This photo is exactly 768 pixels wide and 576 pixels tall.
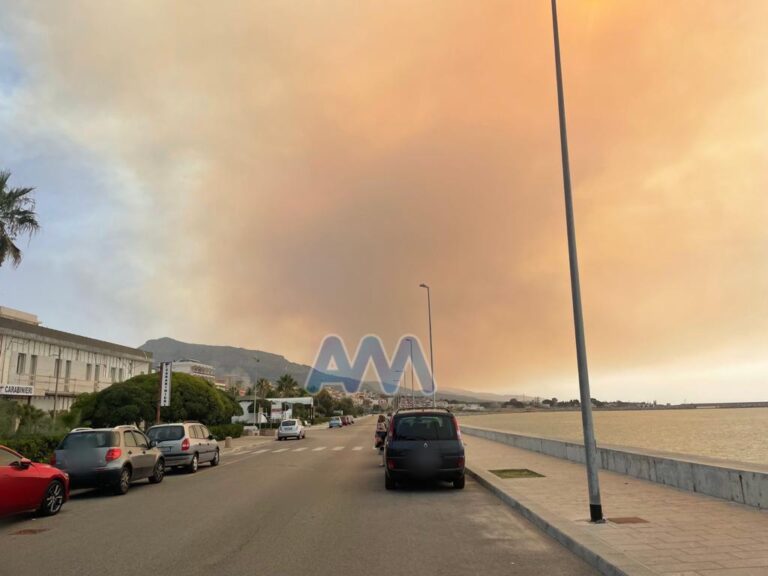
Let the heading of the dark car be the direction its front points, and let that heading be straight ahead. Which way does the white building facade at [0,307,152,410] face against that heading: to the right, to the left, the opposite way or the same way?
to the right

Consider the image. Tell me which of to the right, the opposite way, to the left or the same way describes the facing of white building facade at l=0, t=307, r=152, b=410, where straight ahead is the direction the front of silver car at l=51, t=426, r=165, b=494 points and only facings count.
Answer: to the right

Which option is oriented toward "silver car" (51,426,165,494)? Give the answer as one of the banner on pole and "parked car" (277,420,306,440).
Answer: the banner on pole

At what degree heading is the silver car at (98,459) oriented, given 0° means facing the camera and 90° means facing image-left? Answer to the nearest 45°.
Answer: approximately 225°

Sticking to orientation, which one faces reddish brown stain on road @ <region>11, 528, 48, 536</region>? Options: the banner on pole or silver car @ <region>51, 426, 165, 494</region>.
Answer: the banner on pole

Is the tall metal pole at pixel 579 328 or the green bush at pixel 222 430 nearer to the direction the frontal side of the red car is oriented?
the green bush

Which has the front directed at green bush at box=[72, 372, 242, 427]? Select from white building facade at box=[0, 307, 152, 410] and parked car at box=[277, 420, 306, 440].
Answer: the white building facade

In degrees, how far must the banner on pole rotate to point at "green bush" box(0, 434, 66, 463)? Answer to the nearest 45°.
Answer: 0° — it already faces it

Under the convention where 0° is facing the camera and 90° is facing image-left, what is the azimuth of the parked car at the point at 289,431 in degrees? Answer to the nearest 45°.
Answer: approximately 225°

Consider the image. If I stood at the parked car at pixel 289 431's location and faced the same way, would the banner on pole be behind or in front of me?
behind

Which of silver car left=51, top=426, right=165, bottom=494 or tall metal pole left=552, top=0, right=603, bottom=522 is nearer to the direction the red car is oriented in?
the silver car

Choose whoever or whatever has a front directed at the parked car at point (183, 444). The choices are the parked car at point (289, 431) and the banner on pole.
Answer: the banner on pole

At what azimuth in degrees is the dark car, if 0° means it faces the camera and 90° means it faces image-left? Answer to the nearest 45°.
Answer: approximately 180°
